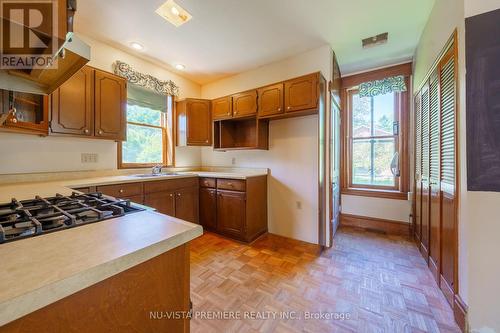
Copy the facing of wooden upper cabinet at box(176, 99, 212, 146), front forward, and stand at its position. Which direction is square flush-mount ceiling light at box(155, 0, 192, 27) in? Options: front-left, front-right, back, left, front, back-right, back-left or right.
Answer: front-right

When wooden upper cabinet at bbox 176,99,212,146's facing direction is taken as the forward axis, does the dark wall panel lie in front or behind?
in front

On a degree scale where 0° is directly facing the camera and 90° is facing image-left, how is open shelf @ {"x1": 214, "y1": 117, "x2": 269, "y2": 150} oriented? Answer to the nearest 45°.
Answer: approximately 45°

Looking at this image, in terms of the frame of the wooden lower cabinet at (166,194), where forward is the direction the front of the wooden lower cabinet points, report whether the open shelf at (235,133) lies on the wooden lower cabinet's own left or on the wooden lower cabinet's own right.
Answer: on the wooden lower cabinet's own left

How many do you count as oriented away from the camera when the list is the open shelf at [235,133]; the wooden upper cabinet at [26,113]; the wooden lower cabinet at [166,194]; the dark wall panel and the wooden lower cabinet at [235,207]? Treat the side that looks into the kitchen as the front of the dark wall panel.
0

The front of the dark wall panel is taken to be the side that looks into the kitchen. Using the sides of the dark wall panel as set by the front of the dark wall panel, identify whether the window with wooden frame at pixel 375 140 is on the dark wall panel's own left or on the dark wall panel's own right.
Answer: on the dark wall panel's own right

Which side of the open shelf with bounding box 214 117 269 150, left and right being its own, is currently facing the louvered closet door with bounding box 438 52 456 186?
left

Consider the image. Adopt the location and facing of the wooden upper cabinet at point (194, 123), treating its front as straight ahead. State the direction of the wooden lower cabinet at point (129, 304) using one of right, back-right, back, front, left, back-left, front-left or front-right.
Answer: front-right

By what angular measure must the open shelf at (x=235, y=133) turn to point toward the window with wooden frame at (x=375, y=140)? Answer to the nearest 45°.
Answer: approximately 135° to its left

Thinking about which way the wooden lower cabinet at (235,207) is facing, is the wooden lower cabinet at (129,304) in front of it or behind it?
in front

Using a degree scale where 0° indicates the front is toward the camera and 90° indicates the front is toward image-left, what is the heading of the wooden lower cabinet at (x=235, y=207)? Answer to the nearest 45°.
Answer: approximately 45°

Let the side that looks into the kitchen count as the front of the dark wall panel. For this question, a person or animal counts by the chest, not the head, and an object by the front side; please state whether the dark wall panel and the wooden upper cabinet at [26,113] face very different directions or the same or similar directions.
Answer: very different directions

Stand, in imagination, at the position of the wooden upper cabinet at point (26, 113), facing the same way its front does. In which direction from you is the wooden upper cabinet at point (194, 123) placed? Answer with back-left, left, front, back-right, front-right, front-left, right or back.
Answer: front-left
